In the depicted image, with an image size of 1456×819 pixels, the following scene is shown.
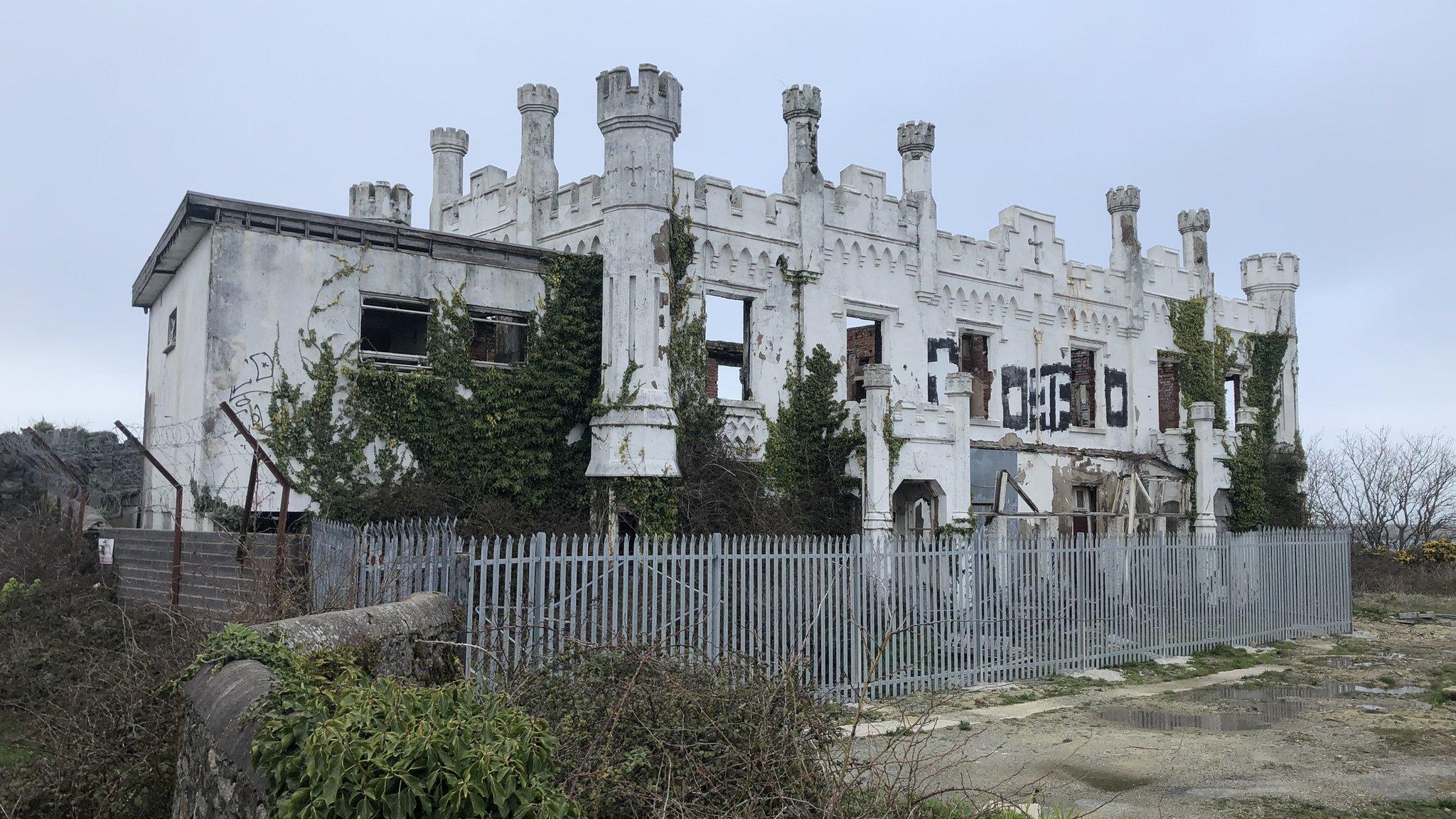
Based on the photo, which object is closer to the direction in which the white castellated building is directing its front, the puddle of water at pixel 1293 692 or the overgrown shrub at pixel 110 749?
the puddle of water

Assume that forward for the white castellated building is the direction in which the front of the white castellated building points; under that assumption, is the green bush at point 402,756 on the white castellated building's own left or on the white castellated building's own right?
on the white castellated building's own right

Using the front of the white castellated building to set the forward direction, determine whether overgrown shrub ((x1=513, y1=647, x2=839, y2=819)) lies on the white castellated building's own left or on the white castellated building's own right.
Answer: on the white castellated building's own right

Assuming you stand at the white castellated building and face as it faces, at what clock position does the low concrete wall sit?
The low concrete wall is roughly at 2 o'clock from the white castellated building.

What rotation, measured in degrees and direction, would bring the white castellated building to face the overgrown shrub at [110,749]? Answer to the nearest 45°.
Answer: approximately 45° to its right

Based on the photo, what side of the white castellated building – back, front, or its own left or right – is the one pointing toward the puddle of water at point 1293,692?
front

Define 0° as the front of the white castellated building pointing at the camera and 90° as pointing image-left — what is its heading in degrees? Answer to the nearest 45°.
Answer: approximately 315°
